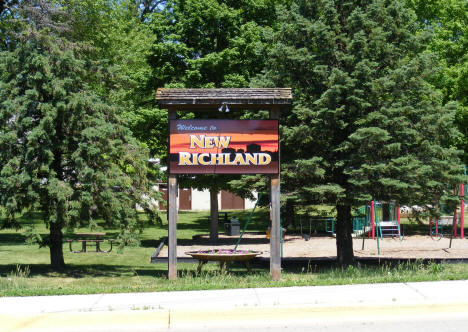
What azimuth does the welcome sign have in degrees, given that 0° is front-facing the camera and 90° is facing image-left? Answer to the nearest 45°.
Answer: approximately 0°

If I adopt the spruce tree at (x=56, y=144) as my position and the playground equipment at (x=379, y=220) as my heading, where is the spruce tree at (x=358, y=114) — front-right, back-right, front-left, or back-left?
front-right

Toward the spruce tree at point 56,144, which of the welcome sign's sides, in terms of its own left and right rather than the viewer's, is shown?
right

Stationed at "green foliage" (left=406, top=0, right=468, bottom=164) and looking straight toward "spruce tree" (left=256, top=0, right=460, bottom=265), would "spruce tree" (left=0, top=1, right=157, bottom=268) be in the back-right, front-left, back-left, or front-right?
front-right

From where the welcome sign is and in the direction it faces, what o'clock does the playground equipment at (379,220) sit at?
The playground equipment is roughly at 7 o'clock from the welcome sign.

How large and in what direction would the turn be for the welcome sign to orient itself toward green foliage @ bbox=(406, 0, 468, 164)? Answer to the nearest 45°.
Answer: approximately 135° to its left

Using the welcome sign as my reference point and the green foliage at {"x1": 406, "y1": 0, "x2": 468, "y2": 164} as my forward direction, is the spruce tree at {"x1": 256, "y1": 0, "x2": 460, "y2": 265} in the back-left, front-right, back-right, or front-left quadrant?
front-right

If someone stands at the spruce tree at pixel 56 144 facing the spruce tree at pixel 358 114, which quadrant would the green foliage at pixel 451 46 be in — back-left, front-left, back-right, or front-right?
front-left

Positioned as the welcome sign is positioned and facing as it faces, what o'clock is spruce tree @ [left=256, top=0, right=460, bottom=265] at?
The spruce tree is roughly at 8 o'clock from the welcome sign.

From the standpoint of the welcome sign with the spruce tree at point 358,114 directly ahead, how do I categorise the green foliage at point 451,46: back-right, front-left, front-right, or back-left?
front-left
